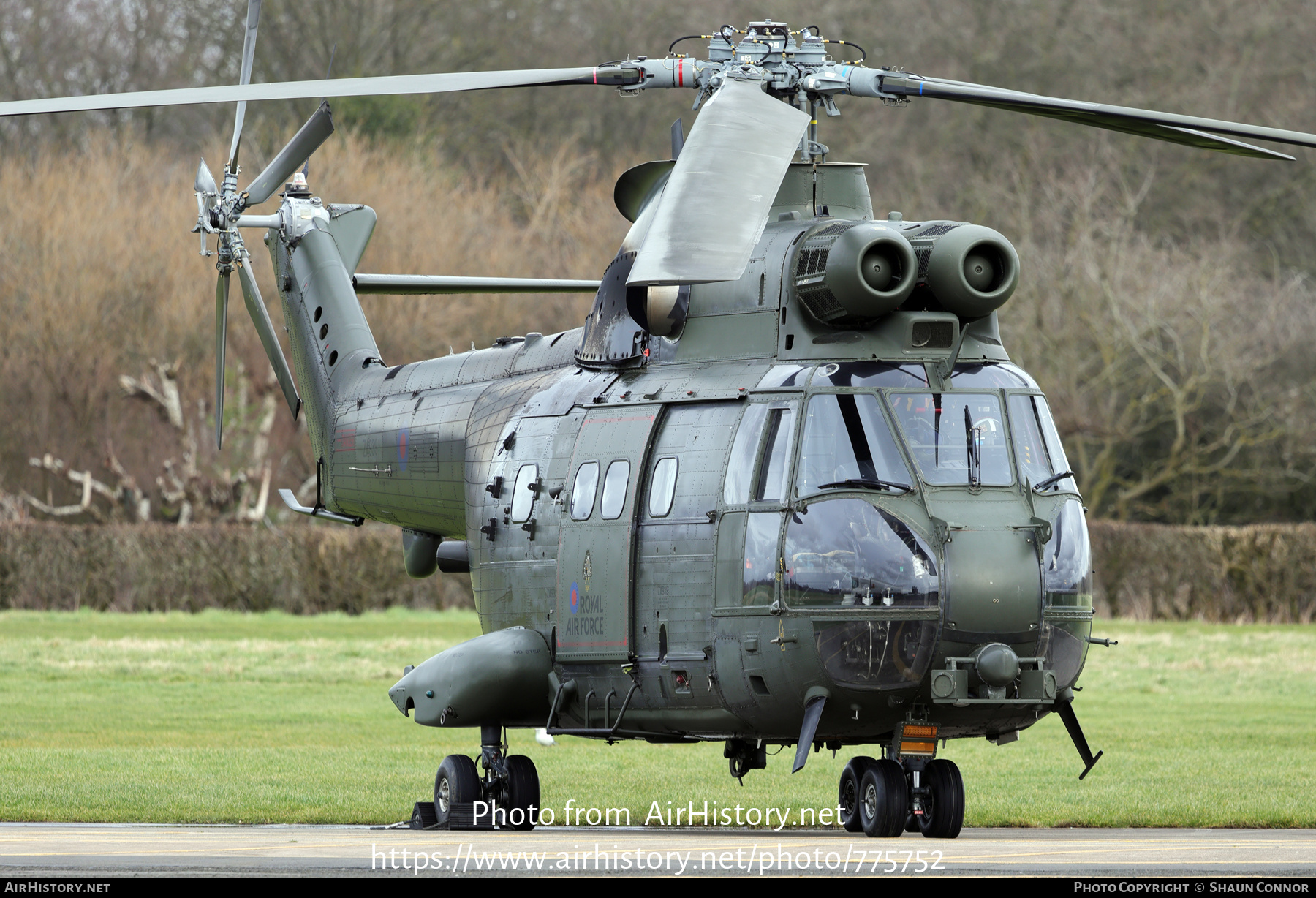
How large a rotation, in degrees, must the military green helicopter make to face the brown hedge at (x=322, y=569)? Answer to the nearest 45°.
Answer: approximately 135° to its left

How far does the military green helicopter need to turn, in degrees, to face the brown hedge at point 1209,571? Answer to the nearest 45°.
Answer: approximately 135° to its left

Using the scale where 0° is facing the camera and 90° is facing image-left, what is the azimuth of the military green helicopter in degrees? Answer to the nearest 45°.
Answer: approximately 315°
